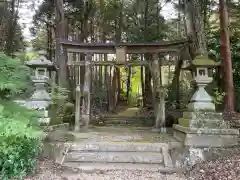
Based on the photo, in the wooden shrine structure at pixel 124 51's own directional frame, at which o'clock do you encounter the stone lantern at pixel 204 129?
The stone lantern is roughly at 11 o'clock from the wooden shrine structure.

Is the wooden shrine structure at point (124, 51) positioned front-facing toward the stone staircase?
yes

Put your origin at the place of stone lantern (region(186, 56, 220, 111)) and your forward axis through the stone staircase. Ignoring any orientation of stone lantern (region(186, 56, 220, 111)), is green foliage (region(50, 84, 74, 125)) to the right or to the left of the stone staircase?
right

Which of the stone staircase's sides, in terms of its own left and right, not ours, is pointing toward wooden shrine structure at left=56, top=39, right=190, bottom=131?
back

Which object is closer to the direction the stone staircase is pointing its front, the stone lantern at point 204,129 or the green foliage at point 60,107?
the stone lantern

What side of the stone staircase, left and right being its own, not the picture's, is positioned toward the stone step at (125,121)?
back

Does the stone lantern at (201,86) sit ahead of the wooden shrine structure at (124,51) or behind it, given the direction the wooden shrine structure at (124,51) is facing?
ahead

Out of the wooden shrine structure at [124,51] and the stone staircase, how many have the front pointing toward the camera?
2

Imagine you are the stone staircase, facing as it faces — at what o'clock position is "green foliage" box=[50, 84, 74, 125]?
The green foliage is roughly at 5 o'clock from the stone staircase.

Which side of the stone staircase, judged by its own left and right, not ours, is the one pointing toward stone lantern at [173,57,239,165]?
left

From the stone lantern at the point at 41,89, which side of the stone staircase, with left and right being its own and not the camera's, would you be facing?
right
